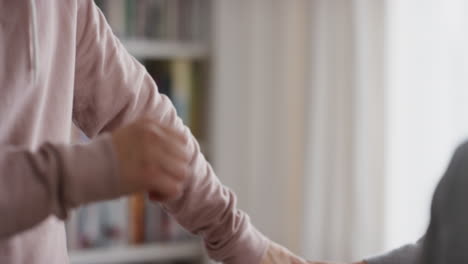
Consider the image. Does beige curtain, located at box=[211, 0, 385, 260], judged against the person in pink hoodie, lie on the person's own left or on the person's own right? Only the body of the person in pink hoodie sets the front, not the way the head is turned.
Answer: on the person's own left

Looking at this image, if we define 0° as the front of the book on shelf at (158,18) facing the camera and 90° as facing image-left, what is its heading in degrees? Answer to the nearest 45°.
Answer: approximately 0°

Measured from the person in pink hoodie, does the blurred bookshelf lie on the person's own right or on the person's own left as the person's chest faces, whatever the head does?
on the person's own left

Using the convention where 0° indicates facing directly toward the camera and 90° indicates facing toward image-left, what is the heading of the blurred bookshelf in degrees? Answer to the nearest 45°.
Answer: approximately 0°
